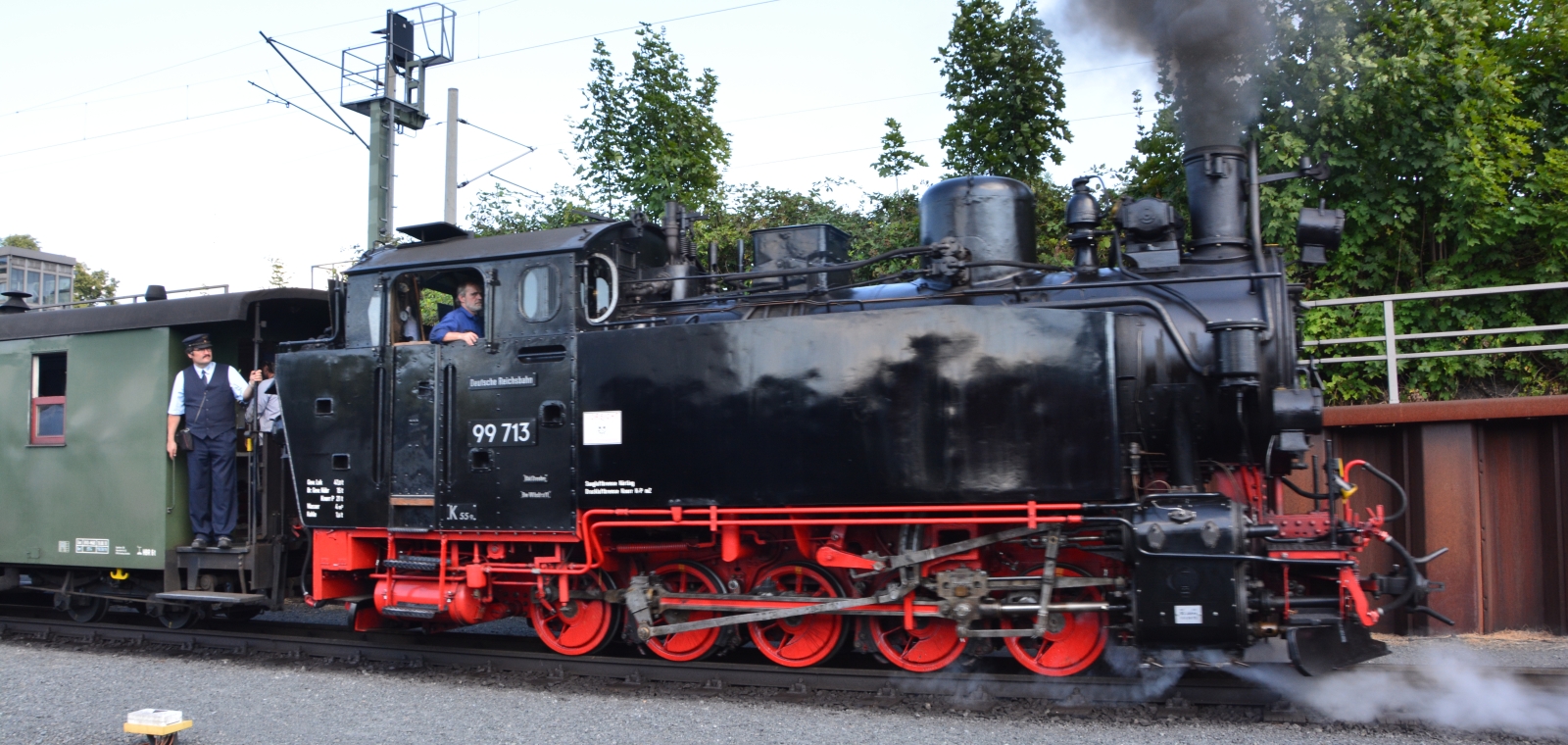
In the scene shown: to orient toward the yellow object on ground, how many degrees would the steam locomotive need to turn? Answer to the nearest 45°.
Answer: approximately 135° to its right

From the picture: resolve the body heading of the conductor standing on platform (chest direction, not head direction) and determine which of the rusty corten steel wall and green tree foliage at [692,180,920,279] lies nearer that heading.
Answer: the rusty corten steel wall

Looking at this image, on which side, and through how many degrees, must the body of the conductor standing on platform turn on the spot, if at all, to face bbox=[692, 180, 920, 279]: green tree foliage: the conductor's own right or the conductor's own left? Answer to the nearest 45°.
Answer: approximately 135° to the conductor's own left

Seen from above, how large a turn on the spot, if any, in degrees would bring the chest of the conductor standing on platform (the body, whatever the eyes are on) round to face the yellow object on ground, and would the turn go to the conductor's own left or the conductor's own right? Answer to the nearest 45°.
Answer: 0° — they already face it

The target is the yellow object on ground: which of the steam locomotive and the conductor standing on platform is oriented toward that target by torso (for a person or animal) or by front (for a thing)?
the conductor standing on platform

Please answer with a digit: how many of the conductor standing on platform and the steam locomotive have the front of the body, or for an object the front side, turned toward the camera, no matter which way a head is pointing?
1

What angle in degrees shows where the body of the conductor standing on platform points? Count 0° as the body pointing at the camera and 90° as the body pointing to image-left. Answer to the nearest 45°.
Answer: approximately 0°

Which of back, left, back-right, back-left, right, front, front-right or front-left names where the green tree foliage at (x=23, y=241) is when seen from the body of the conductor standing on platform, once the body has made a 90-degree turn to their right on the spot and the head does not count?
right

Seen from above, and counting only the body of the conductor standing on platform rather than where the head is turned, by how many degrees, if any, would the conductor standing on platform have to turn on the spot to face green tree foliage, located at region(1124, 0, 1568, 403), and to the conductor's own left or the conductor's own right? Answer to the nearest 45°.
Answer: approximately 90° to the conductor's own left

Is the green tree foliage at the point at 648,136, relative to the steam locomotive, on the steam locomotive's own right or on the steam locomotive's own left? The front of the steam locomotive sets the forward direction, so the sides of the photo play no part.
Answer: on the steam locomotive's own left

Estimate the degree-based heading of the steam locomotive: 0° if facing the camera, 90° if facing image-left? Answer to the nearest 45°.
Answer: approximately 270°

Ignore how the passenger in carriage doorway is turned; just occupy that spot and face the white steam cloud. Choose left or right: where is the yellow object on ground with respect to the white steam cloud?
right

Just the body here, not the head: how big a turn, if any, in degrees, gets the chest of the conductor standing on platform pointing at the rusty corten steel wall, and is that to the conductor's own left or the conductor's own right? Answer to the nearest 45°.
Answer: approximately 45° to the conductor's own left
